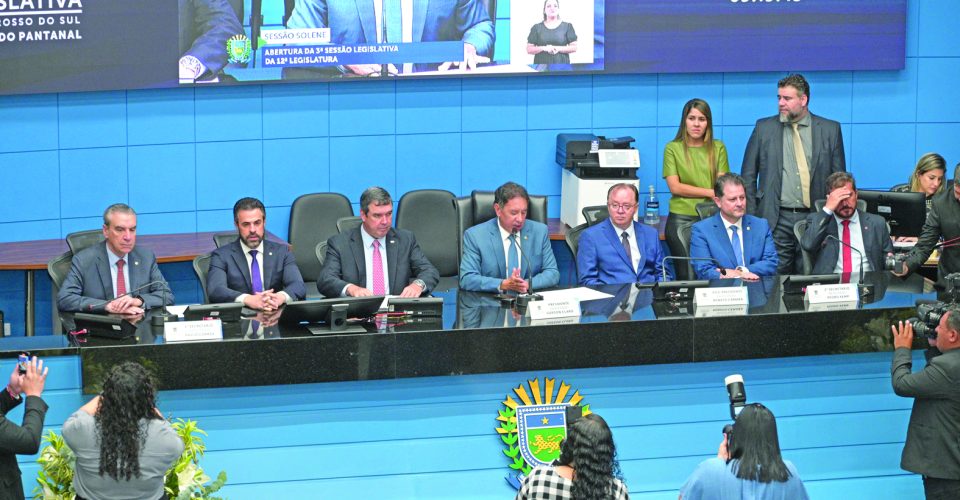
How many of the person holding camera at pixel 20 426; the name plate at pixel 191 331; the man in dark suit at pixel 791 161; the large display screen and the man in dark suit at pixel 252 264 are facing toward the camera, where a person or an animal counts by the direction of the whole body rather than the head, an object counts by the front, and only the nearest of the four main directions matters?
4

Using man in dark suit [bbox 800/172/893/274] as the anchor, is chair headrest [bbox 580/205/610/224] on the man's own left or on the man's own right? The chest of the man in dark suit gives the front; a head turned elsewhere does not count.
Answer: on the man's own right

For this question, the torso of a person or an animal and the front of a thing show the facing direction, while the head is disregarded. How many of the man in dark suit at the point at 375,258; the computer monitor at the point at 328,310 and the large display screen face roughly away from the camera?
1

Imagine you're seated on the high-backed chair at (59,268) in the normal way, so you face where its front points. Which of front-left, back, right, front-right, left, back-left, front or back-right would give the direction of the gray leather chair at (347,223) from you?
front-left

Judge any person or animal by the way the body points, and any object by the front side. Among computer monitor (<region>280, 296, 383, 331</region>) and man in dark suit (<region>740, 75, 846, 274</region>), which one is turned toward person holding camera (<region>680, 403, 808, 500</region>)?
the man in dark suit

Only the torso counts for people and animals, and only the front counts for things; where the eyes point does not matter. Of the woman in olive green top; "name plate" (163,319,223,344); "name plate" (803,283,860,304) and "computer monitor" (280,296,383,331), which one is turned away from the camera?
the computer monitor

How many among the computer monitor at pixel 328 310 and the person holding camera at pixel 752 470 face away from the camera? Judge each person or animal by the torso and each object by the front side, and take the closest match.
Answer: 2

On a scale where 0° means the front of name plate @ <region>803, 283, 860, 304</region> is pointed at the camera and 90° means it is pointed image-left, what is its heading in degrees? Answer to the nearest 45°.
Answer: approximately 0°

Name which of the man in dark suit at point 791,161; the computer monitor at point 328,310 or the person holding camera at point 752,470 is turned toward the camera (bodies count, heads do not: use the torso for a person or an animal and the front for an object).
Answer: the man in dark suit

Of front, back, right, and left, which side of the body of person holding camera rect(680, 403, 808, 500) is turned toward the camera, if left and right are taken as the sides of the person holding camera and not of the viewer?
back

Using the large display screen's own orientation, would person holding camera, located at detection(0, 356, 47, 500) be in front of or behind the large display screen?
in front

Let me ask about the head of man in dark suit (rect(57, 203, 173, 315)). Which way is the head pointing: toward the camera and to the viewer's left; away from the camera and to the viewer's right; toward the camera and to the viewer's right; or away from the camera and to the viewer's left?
toward the camera and to the viewer's right

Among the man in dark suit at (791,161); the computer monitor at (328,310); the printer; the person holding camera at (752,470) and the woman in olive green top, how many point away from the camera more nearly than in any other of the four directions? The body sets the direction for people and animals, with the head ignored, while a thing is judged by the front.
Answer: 2

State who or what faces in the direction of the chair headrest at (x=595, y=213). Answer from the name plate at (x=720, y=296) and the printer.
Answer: the printer

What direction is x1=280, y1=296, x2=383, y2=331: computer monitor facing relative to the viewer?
away from the camera

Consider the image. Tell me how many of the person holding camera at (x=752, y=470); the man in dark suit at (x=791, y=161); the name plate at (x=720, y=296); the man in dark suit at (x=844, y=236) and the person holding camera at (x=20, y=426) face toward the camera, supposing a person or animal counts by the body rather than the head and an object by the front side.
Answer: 3
